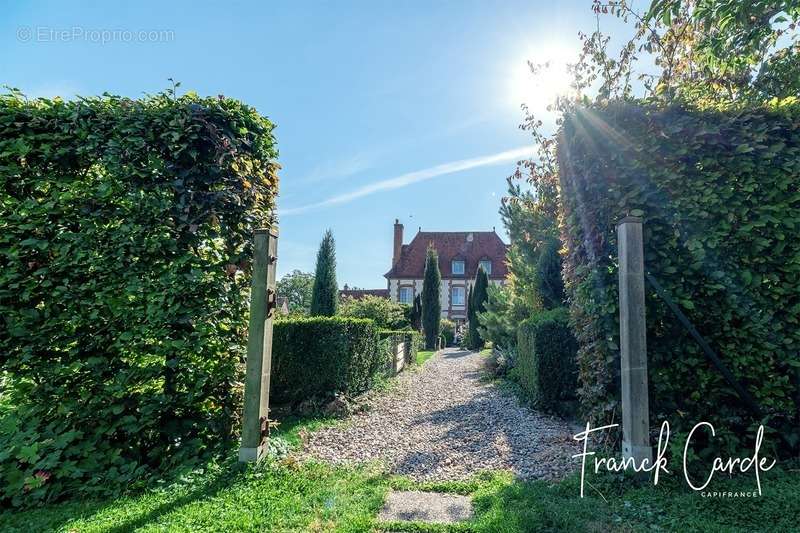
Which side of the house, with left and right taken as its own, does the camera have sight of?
front

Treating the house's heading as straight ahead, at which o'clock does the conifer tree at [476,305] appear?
The conifer tree is roughly at 12 o'clock from the house.

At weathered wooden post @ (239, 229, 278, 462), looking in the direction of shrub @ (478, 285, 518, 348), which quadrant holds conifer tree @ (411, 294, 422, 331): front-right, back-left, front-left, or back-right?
front-left

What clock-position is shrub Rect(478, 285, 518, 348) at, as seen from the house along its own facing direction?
The shrub is roughly at 12 o'clock from the house.

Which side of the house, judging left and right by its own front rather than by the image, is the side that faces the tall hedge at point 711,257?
front

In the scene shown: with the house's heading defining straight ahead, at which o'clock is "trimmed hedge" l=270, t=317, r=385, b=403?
The trimmed hedge is roughly at 12 o'clock from the house.

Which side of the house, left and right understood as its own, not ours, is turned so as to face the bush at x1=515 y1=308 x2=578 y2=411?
front

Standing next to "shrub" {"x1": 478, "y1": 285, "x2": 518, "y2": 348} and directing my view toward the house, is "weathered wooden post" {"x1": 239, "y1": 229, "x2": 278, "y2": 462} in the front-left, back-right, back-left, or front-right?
back-left

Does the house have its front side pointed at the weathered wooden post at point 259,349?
yes

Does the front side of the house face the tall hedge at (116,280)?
yes
